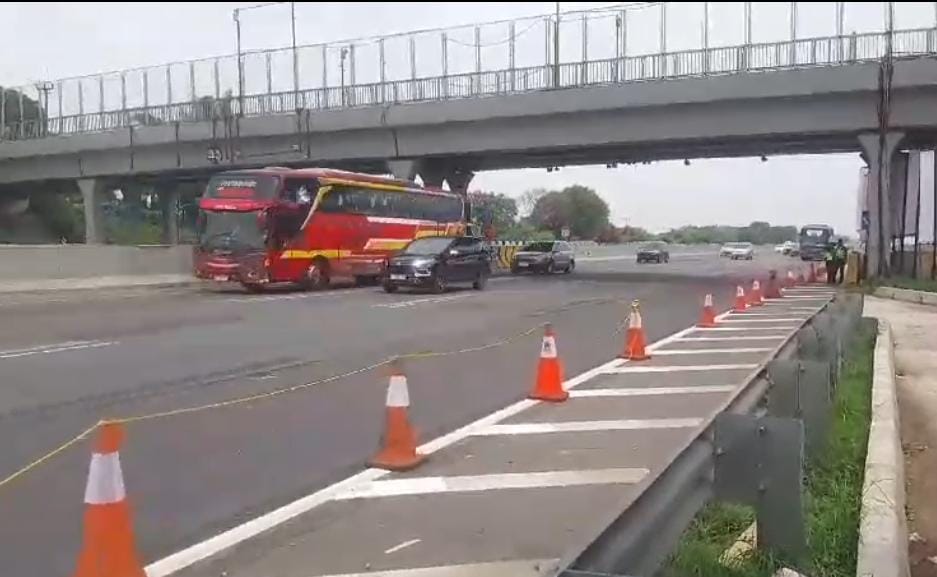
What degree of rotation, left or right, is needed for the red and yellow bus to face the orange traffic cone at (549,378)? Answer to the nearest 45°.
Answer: approximately 45° to its left

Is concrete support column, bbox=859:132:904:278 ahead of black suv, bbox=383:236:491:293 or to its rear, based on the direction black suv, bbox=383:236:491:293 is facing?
to the rear

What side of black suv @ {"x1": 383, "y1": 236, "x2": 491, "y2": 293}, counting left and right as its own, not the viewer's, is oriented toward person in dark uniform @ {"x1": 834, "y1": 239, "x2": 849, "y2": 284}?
back

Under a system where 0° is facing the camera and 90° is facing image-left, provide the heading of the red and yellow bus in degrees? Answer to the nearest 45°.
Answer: approximately 45°

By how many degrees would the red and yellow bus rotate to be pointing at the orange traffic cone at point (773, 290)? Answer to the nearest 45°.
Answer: approximately 135° to its left

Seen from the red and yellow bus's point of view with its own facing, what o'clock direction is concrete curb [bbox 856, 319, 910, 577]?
The concrete curb is roughly at 10 o'clock from the red and yellow bus.

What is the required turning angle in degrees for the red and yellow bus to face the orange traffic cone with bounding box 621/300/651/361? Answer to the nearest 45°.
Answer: approximately 45° to its left

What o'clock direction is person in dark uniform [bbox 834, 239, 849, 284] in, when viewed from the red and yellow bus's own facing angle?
The person in dark uniform is roughly at 7 o'clock from the red and yellow bus.
